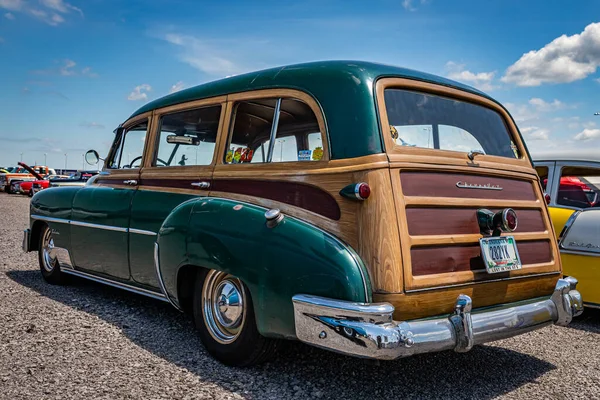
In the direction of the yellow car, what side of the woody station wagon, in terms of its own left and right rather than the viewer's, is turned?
right

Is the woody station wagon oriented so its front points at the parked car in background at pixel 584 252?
no

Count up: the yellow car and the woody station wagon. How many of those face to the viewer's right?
0

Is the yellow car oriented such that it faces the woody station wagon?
no

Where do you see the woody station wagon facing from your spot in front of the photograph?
facing away from the viewer and to the left of the viewer

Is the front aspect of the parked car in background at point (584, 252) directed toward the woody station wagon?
no

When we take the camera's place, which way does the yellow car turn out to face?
facing to the left of the viewer
